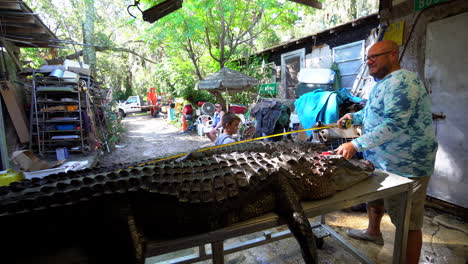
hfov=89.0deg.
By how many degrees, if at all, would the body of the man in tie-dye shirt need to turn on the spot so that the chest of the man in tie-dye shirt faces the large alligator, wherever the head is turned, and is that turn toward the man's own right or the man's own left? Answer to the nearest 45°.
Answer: approximately 45° to the man's own left

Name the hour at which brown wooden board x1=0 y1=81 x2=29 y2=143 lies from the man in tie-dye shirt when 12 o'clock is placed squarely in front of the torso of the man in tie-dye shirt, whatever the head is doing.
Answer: The brown wooden board is roughly at 12 o'clock from the man in tie-dye shirt.

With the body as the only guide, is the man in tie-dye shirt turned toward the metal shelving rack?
yes

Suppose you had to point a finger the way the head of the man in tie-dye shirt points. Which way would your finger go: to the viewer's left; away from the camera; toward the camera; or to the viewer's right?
to the viewer's left

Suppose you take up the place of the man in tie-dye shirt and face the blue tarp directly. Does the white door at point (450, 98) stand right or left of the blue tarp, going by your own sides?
right

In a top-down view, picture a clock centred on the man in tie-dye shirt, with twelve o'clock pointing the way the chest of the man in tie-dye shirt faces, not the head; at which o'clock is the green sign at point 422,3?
The green sign is roughly at 3 o'clock from the man in tie-dye shirt.

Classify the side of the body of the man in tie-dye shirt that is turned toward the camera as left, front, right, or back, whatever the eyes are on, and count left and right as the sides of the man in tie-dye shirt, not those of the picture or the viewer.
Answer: left
